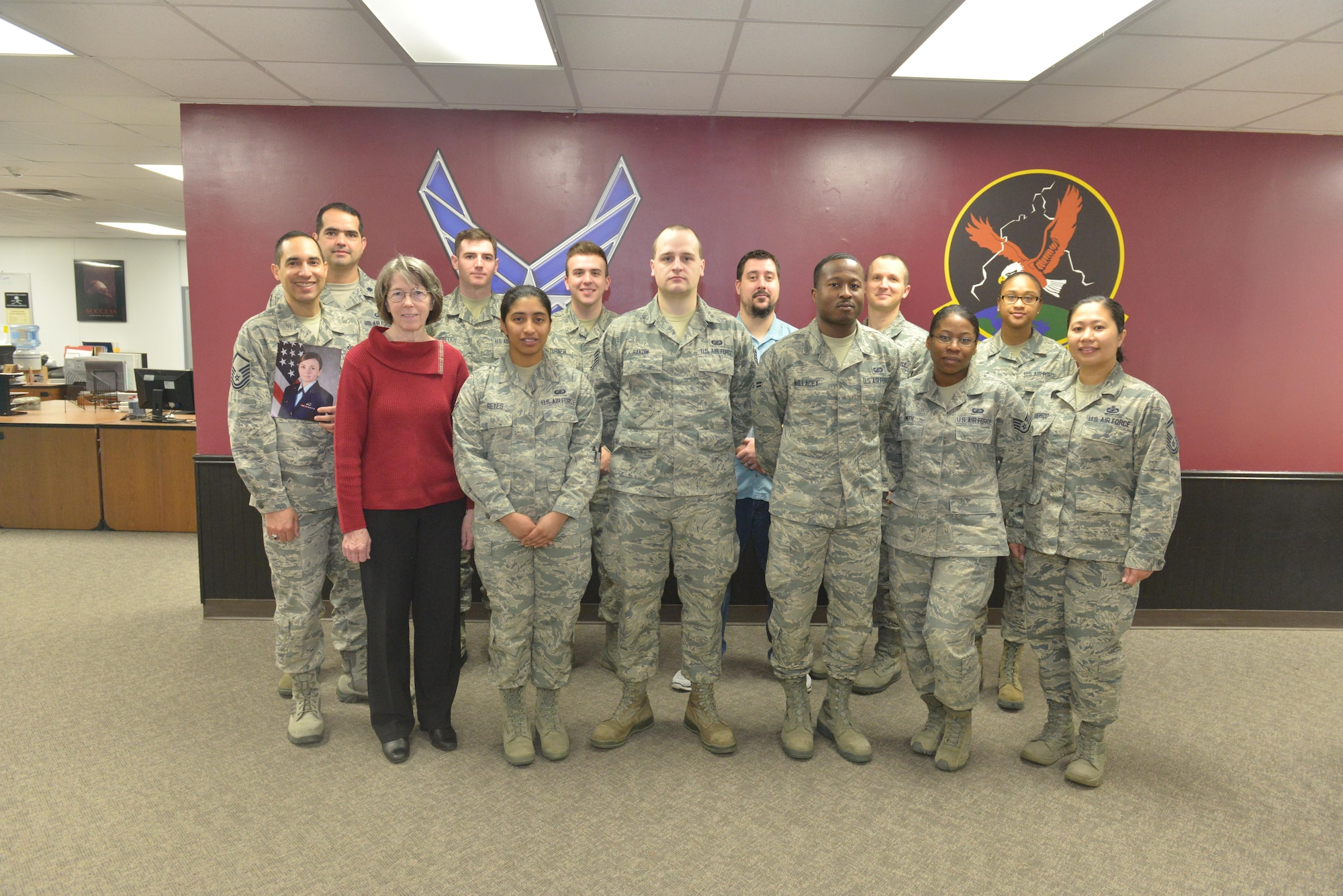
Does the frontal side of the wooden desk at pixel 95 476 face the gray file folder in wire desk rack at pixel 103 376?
yes

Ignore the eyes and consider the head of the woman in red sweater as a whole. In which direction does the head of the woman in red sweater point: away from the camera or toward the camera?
toward the camera

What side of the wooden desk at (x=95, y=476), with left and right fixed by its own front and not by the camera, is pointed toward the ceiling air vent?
front

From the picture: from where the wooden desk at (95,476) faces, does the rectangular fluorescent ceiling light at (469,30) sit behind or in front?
behind

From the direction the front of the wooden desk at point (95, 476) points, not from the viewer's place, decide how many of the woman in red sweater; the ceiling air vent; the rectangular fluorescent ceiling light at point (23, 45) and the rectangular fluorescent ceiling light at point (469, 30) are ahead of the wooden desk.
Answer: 1

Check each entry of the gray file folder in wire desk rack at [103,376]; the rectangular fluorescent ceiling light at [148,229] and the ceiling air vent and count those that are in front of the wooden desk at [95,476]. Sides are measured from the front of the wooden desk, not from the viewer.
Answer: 3

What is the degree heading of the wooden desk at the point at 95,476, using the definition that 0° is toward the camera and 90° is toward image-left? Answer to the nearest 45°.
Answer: approximately 180°

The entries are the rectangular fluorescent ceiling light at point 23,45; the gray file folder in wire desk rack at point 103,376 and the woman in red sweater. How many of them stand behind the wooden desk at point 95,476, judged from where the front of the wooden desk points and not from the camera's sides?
2
